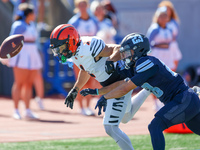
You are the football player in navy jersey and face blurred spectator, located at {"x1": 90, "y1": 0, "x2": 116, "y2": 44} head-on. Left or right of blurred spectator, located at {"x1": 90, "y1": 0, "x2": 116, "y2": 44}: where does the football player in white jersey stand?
left

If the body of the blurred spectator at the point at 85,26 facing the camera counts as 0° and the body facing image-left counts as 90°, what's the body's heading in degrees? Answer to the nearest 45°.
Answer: approximately 0°
